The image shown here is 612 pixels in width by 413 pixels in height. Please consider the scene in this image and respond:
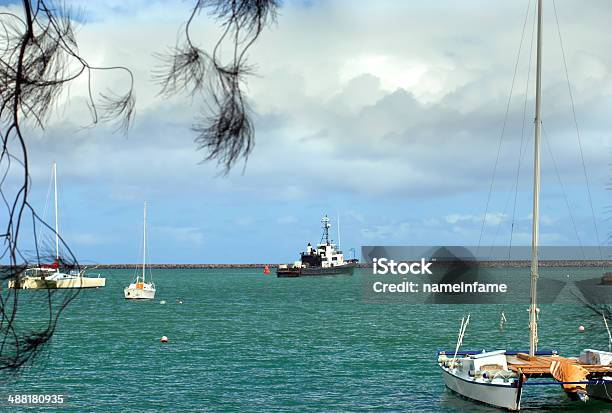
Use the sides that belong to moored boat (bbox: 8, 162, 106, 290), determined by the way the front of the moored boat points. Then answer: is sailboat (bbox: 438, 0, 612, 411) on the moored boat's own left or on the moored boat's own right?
on the moored boat's own right
